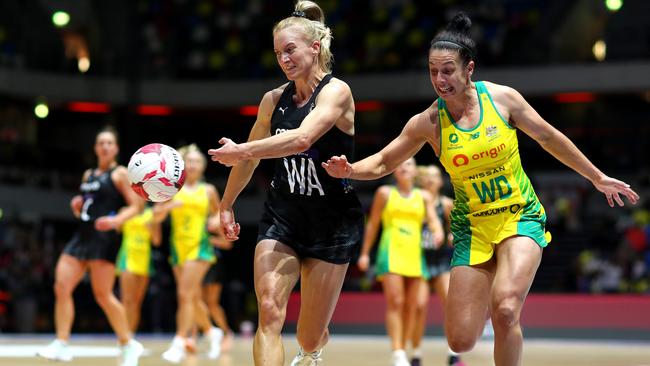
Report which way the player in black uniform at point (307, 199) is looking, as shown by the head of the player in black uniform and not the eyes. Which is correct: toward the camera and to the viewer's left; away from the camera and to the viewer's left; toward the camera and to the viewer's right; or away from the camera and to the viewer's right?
toward the camera and to the viewer's left

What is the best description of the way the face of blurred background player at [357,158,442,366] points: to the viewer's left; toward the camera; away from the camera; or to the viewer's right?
toward the camera

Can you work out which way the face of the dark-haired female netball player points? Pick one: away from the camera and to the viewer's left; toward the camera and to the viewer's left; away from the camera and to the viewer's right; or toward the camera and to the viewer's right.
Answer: toward the camera and to the viewer's left

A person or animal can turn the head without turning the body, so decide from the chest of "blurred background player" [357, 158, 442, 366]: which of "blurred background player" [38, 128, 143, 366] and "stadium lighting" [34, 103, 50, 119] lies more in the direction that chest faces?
the blurred background player

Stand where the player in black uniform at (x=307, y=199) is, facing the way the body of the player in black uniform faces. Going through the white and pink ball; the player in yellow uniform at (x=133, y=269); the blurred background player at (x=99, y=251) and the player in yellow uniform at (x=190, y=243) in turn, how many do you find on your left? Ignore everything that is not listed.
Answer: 0

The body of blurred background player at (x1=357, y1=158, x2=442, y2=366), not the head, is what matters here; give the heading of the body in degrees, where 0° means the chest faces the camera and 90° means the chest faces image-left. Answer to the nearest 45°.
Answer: approximately 0°

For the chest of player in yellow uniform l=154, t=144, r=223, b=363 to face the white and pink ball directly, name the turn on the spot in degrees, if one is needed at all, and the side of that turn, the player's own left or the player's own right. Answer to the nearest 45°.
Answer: approximately 45° to the player's own left

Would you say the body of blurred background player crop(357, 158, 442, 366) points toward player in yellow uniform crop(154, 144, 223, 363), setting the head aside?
no

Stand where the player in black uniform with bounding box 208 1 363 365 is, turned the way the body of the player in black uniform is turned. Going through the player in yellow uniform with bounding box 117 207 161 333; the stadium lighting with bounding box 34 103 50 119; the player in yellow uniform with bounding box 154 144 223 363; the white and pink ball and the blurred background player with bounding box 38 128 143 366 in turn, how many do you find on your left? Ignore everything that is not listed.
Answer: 0

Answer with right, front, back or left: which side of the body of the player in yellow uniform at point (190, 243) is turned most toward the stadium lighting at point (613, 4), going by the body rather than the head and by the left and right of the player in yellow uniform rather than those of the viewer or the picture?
back

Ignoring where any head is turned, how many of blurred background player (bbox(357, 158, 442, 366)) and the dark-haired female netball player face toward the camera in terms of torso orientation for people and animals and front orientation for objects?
2

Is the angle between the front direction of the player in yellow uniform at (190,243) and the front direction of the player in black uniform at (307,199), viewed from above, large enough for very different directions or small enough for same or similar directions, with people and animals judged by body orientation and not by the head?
same or similar directions

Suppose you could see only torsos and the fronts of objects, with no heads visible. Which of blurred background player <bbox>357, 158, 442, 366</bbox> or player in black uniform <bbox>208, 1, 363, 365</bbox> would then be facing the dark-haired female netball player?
the blurred background player

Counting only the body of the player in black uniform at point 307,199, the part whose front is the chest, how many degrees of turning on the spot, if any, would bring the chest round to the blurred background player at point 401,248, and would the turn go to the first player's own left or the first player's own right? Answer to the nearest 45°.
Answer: approximately 135° to the first player's own right

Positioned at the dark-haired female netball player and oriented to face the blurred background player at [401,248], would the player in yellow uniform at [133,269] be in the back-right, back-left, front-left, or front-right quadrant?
front-left

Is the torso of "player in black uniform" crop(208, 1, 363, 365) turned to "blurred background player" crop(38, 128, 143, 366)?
no

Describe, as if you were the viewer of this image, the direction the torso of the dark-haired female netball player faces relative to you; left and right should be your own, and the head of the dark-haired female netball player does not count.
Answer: facing the viewer
